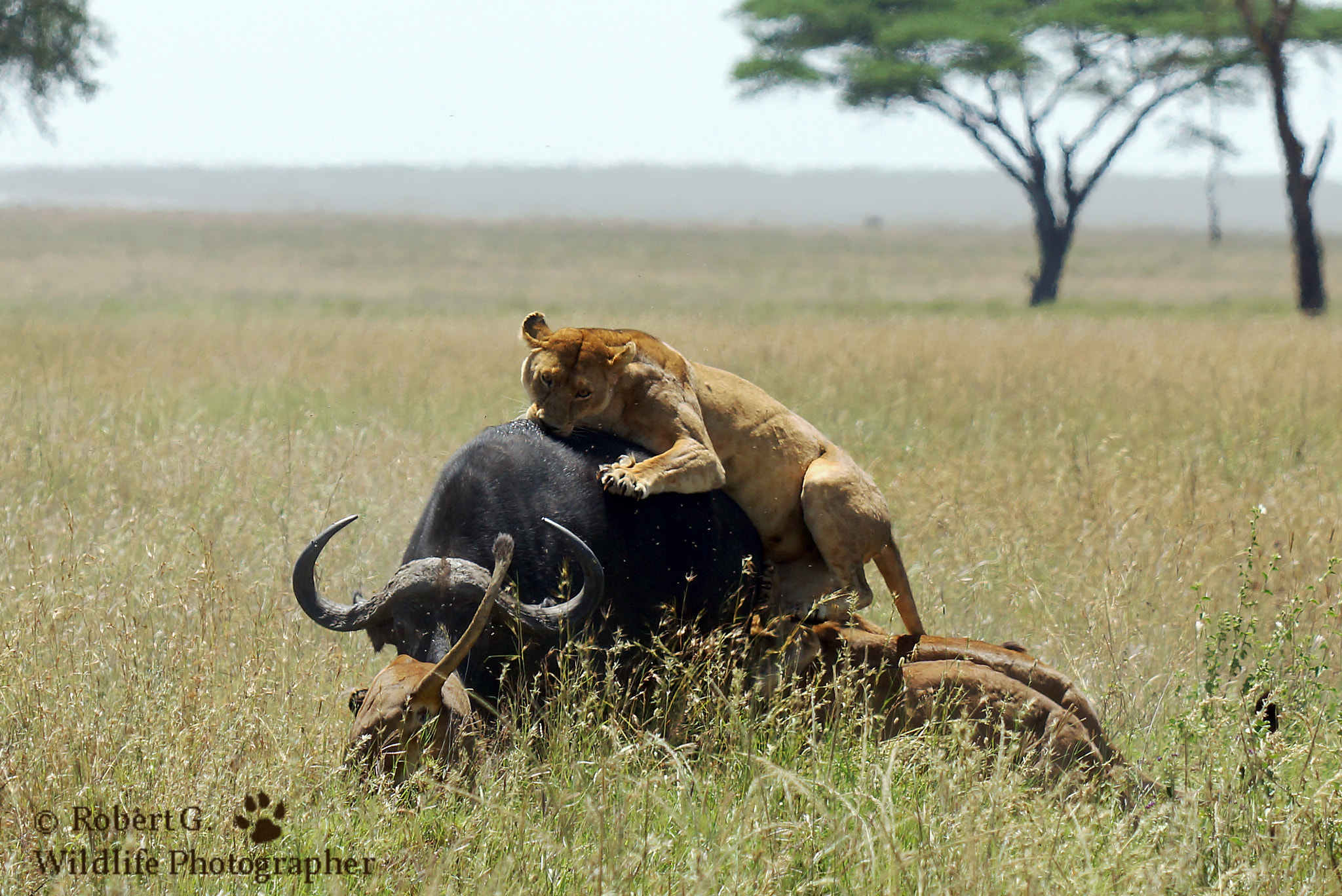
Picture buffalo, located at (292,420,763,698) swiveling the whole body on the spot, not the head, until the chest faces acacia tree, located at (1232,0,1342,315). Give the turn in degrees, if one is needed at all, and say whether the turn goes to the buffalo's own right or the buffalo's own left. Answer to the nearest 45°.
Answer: approximately 180°

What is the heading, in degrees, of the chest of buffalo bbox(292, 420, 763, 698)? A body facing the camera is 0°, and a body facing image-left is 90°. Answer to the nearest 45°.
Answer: approximately 45°
